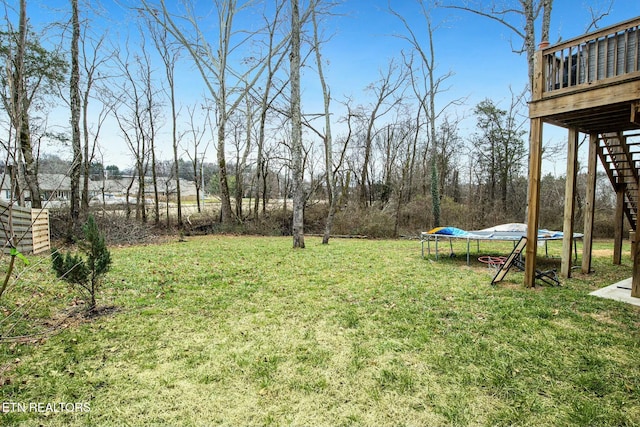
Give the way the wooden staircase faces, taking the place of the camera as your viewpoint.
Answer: facing away from the viewer and to the right of the viewer

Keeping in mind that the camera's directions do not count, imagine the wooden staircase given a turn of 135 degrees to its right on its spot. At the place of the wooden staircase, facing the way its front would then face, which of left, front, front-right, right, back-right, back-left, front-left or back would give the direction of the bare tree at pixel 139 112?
right

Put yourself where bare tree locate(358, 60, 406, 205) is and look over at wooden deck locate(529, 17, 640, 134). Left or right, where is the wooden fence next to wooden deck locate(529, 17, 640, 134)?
right

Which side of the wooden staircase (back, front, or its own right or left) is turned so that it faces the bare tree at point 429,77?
left

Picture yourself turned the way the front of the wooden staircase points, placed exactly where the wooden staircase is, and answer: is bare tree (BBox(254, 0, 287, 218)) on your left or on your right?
on your left

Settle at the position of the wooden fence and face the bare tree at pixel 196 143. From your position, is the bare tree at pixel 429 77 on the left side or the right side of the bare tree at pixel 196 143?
right
